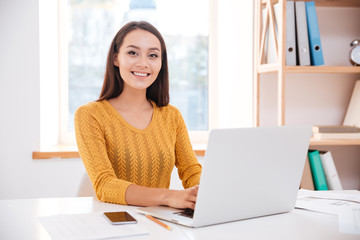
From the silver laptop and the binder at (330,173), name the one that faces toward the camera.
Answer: the binder

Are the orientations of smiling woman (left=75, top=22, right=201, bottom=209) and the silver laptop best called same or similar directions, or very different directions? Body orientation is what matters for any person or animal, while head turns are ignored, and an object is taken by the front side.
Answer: very different directions

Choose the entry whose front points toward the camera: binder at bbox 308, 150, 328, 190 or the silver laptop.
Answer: the binder

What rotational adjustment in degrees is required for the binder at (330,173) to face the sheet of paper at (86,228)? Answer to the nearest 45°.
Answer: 0° — it already faces it

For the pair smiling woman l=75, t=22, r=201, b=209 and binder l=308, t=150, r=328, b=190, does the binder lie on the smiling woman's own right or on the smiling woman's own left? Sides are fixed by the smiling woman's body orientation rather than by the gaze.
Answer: on the smiling woman's own left

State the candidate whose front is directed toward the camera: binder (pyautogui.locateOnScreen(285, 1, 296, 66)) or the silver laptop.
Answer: the binder

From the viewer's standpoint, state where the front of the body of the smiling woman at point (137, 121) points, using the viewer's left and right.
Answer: facing the viewer and to the right of the viewer

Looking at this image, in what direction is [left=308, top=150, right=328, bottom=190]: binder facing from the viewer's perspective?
toward the camera

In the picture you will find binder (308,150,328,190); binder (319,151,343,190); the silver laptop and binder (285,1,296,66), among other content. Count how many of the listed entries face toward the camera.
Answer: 3

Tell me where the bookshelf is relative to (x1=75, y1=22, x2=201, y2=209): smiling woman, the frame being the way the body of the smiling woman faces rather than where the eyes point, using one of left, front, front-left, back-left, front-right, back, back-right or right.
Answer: left

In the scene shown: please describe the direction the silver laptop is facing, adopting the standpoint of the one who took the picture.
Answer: facing away from the viewer and to the left of the viewer

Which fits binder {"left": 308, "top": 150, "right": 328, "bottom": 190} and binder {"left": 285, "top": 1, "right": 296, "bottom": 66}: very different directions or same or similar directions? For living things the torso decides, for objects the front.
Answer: same or similar directions

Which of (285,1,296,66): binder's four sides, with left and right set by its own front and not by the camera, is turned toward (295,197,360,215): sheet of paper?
front

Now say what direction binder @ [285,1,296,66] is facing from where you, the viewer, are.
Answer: facing the viewer
